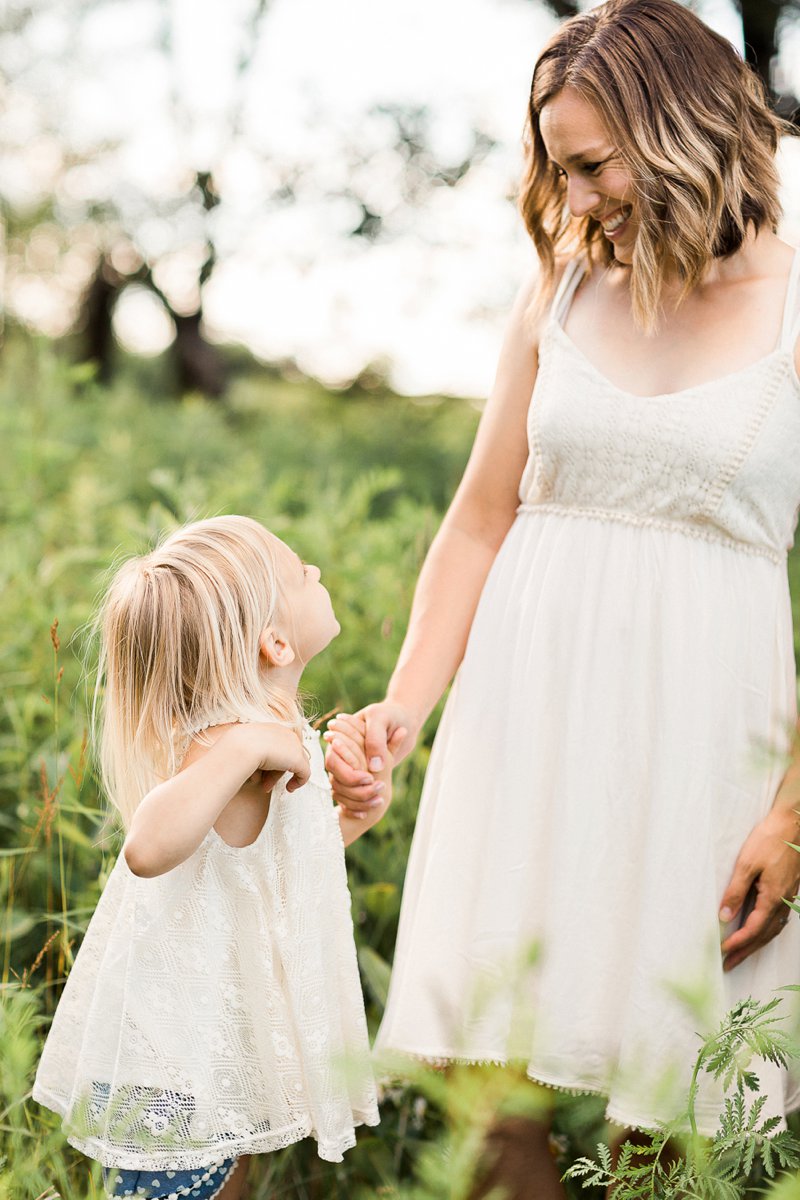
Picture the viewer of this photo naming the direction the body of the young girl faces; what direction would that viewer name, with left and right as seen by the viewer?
facing to the right of the viewer
